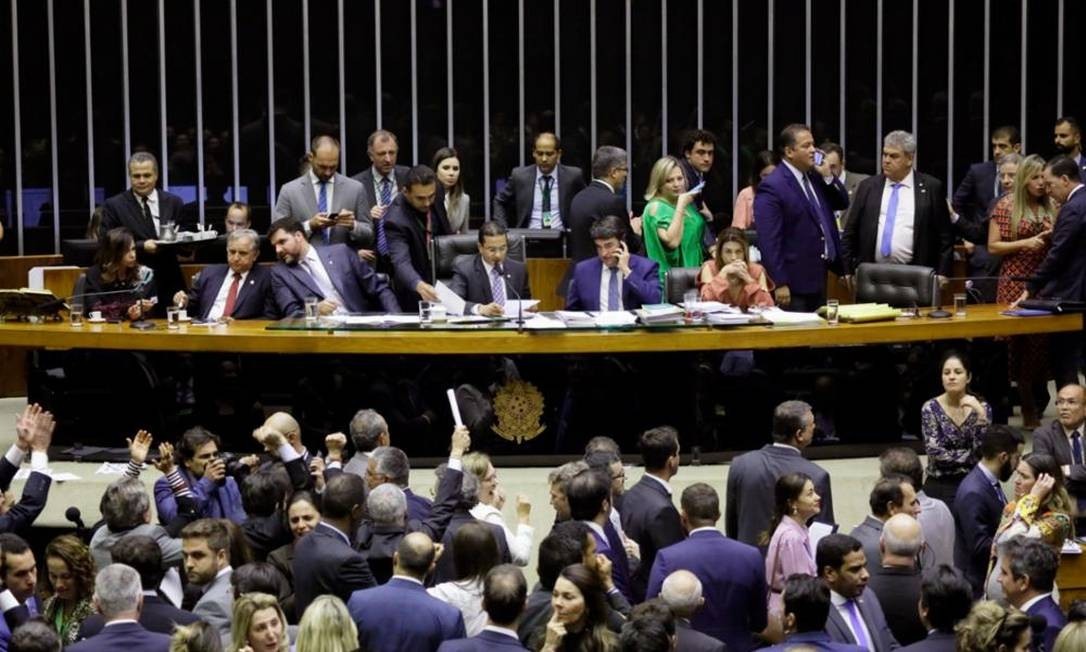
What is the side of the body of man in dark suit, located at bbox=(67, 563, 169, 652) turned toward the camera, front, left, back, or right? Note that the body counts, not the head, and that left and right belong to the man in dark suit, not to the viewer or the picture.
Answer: back

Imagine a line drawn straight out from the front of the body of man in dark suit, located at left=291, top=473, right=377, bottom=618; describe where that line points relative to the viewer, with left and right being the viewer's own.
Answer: facing away from the viewer and to the right of the viewer

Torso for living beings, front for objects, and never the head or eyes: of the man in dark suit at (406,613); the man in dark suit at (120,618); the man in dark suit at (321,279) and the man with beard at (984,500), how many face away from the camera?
2

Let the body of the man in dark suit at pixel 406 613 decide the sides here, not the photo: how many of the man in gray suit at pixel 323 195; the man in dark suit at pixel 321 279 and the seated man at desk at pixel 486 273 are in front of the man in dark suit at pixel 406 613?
3

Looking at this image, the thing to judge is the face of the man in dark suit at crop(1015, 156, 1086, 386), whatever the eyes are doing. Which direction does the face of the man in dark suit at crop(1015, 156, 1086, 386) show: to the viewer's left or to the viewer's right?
to the viewer's left

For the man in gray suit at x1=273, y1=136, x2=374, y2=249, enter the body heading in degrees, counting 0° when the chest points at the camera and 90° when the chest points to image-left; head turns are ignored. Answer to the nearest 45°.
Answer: approximately 0°

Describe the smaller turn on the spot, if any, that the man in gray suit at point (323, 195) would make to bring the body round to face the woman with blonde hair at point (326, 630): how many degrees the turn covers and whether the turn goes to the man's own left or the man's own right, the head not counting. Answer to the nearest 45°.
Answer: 0° — they already face them

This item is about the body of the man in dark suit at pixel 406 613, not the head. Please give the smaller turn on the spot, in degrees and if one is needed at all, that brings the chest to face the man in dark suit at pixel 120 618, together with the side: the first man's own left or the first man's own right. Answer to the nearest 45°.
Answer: approximately 90° to the first man's own left

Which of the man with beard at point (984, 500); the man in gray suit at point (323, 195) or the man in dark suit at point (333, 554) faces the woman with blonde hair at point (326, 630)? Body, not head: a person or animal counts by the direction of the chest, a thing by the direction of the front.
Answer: the man in gray suit

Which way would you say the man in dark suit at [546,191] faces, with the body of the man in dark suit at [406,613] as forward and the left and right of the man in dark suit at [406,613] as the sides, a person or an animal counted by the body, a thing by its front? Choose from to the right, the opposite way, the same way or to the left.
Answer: the opposite way

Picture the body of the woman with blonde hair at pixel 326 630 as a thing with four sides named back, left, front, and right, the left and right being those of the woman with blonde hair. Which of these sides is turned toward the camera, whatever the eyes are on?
back
